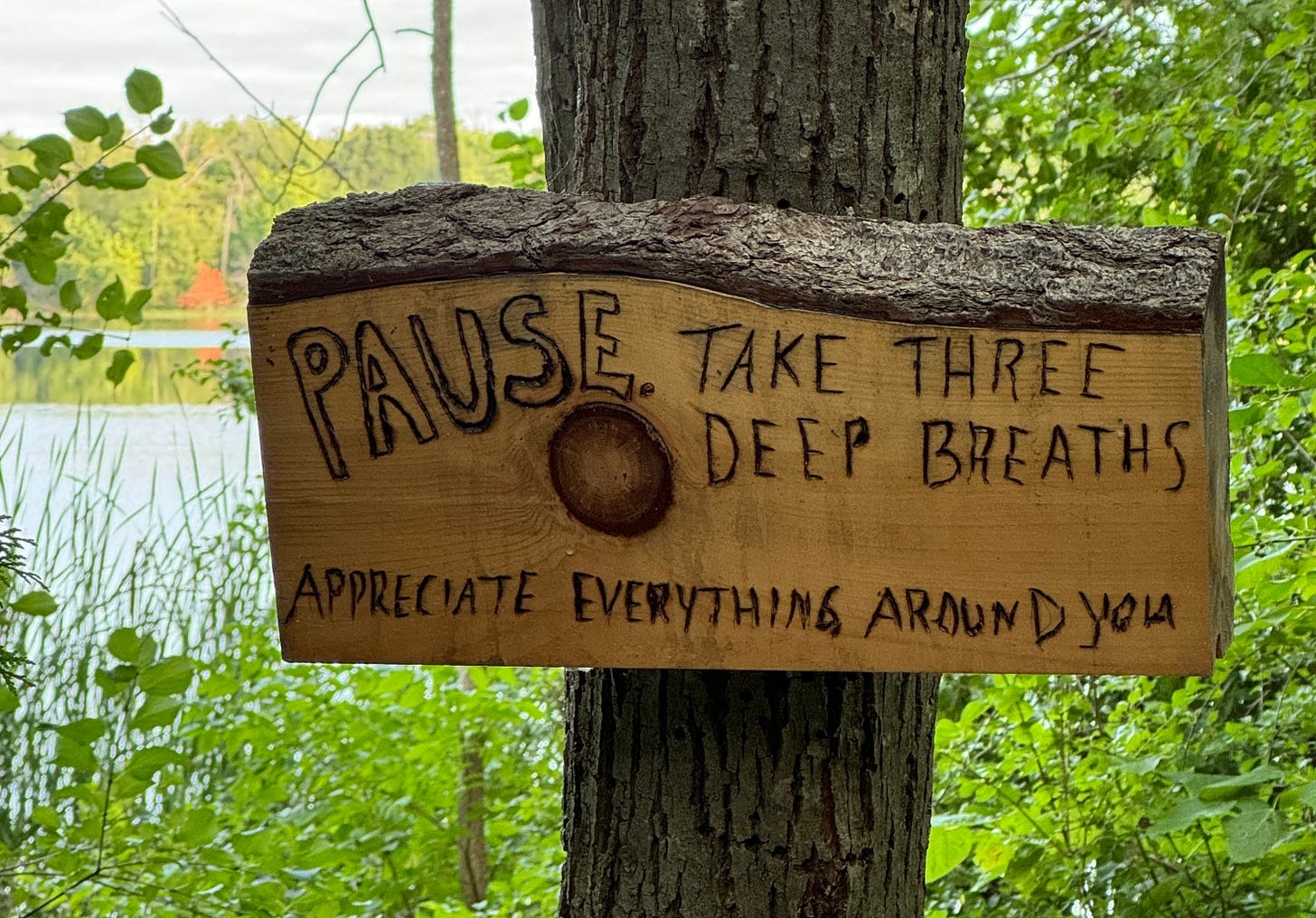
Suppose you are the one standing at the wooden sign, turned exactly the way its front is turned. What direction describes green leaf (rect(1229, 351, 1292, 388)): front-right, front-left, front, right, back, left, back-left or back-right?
back-left

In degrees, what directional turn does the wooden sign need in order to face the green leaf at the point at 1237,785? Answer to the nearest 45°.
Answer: approximately 135° to its left

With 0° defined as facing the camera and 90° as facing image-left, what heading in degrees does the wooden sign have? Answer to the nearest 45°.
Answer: approximately 0°

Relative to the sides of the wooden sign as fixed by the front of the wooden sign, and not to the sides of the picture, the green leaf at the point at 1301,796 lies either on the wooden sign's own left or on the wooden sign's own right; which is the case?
on the wooden sign's own left

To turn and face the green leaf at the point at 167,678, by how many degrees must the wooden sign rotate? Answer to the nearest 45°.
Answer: approximately 135° to its right

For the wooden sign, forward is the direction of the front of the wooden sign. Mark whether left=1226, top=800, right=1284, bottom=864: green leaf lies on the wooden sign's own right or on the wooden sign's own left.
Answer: on the wooden sign's own left

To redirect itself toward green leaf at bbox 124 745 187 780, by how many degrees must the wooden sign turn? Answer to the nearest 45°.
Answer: approximately 135° to its right

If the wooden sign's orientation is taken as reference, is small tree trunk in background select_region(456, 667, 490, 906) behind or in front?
behind

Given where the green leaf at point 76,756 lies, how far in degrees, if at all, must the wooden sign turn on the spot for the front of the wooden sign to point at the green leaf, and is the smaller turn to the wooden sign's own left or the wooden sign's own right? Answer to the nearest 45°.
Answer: approximately 135° to the wooden sign's own right

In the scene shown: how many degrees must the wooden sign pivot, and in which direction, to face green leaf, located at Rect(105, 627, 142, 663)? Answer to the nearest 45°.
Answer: approximately 135° to its right

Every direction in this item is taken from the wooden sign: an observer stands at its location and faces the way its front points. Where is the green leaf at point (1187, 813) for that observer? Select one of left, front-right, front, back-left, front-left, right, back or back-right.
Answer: back-left

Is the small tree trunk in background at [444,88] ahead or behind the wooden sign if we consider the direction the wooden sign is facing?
behind

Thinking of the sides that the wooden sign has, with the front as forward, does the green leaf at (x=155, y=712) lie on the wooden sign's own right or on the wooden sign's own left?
on the wooden sign's own right

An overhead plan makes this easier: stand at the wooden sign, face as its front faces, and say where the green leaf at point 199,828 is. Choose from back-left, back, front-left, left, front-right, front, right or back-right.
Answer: back-right
